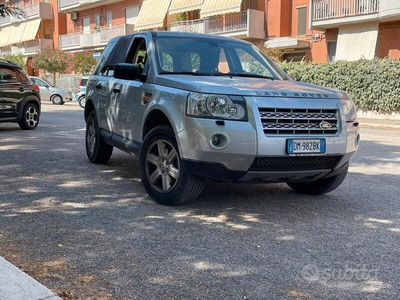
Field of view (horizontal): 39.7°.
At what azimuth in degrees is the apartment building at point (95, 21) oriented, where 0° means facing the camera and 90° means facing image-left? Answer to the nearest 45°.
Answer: approximately 45°

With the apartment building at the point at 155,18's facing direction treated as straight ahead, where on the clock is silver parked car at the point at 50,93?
The silver parked car is roughly at 12 o'clock from the apartment building.

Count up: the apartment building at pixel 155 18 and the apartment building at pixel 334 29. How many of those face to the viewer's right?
0

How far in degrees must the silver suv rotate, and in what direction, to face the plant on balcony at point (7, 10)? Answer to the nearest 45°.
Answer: approximately 180°

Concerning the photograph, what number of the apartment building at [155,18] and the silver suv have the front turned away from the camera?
0

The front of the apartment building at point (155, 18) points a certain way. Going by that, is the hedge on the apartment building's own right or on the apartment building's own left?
on the apartment building's own left

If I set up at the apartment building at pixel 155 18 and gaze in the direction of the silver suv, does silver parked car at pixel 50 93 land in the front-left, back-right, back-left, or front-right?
front-right

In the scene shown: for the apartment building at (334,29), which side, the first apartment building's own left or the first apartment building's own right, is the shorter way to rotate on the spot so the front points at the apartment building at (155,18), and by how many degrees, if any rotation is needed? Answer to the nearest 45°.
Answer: approximately 90° to the first apartment building's own right

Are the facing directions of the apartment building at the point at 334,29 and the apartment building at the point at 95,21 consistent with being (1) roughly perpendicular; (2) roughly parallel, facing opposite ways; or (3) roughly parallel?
roughly parallel

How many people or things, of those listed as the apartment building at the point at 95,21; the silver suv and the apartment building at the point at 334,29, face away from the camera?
0

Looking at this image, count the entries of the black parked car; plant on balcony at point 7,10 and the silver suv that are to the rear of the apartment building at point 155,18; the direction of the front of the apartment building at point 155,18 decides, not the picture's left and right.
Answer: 0

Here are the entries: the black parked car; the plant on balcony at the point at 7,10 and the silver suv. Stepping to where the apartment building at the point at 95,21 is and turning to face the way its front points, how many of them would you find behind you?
0

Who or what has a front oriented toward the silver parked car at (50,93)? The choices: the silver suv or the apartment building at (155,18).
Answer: the apartment building

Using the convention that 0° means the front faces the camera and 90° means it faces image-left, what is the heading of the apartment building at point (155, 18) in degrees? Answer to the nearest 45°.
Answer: approximately 45°

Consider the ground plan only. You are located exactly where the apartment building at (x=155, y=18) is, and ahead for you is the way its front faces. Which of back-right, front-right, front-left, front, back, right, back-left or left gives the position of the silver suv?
front-left
